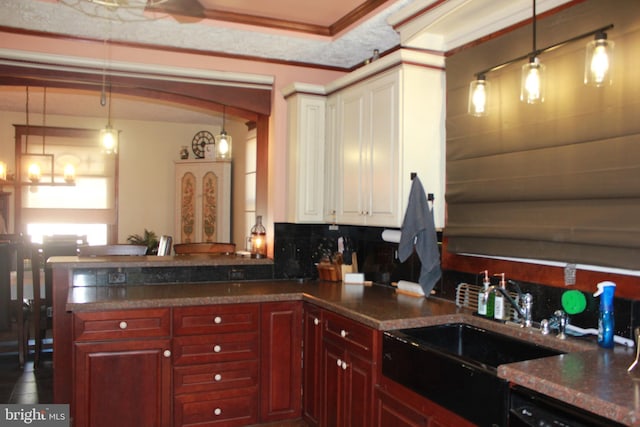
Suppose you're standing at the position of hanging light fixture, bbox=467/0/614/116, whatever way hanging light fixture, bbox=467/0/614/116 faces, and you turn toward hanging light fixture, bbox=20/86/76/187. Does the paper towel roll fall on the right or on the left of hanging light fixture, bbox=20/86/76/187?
right

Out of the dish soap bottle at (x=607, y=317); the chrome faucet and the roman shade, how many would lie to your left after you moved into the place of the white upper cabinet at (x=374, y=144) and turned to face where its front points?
3

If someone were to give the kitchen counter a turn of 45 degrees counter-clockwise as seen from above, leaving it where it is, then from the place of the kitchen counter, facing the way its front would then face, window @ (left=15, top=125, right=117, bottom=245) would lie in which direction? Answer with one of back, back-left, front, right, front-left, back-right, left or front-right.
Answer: back

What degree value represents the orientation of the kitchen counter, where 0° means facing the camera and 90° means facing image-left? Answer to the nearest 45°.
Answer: approximately 0°

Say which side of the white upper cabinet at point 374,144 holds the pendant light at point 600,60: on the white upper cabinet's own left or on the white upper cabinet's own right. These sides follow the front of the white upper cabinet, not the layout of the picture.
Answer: on the white upper cabinet's own left

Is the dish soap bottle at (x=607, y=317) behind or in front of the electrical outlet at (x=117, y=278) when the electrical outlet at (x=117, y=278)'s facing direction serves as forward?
in front

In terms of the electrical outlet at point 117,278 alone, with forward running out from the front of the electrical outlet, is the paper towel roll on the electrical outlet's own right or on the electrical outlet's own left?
on the electrical outlet's own left

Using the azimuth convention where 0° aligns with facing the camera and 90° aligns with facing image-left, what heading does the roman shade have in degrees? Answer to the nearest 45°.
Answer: approximately 45°

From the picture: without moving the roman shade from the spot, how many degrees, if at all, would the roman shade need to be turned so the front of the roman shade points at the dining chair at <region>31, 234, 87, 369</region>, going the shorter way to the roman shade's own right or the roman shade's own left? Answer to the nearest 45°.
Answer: approximately 45° to the roman shade's own right
